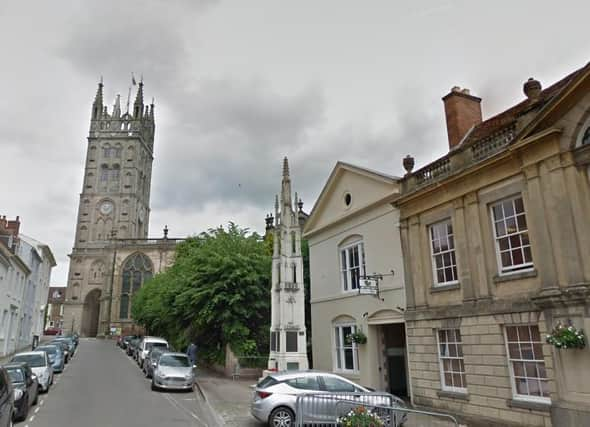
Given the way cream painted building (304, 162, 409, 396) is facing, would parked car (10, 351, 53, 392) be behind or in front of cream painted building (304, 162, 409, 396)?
in front

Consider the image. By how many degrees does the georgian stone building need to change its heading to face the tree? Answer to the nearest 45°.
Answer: approximately 90° to its right

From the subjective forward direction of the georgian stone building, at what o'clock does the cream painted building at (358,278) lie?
The cream painted building is roughly at 3 o'clock from the georgian stone building.

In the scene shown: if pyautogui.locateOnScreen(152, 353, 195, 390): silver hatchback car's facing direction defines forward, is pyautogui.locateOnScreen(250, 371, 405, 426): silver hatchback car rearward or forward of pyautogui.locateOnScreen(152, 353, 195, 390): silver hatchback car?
forward

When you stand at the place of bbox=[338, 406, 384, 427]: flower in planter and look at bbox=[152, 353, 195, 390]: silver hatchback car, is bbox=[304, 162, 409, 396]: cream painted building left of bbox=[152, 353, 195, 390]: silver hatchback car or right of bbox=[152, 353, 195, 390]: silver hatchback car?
right

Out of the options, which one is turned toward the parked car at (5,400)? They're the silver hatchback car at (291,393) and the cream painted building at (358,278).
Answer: the cream painted building

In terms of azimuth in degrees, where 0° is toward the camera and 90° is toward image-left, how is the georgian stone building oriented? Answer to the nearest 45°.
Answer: approximately 45°

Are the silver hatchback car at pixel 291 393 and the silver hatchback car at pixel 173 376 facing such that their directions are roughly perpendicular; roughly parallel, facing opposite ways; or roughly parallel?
roughly perpendicular

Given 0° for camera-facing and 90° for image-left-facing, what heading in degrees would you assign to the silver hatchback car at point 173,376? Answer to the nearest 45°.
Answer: approximately 0°

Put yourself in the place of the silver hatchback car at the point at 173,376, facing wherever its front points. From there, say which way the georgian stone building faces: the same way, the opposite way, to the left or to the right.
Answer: to the right
